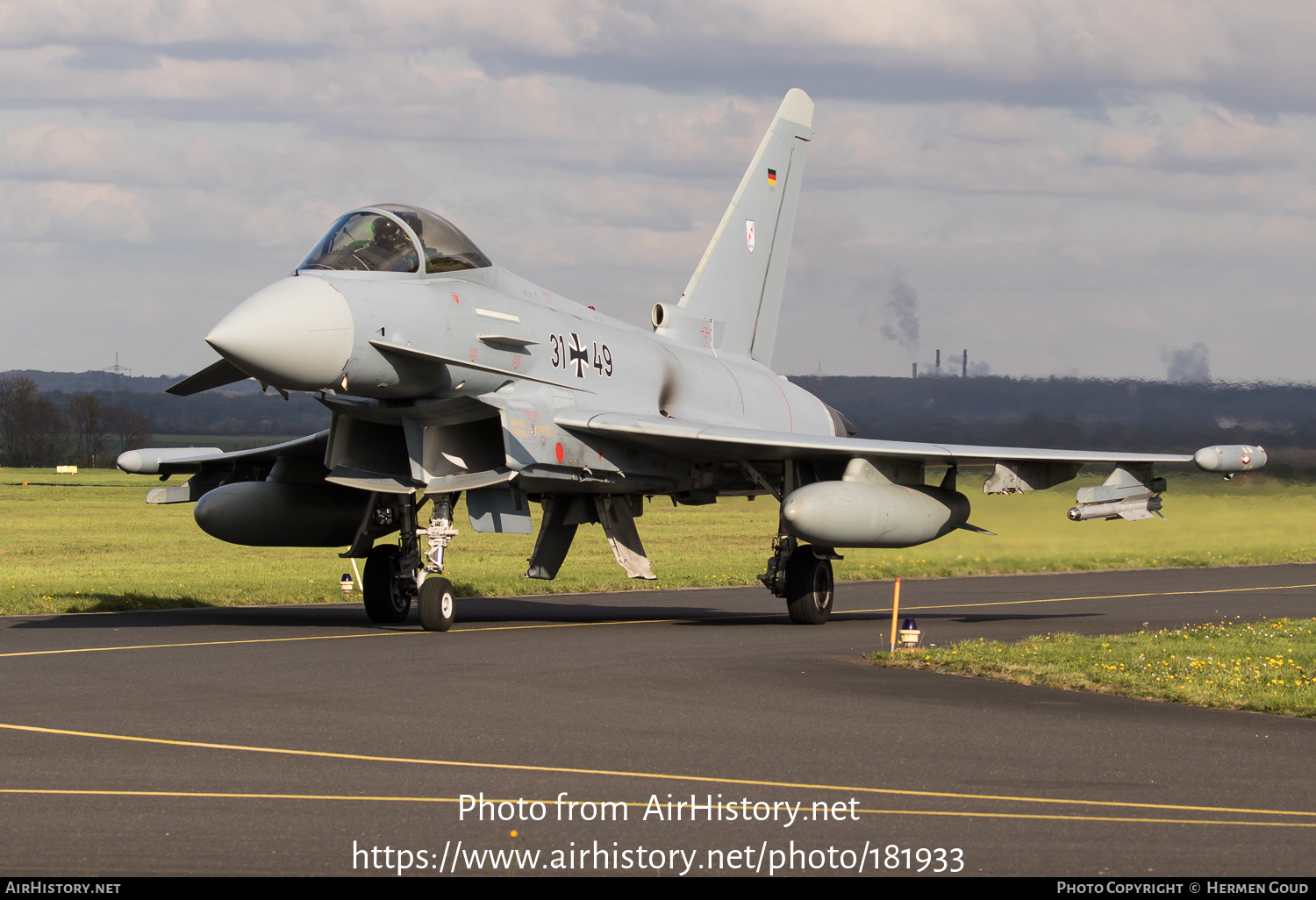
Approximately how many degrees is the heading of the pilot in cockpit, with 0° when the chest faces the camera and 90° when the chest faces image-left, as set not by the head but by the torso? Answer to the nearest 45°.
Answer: approximately 45°

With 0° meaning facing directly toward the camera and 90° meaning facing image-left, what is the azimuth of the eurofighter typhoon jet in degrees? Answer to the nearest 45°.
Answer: approximately 45°
